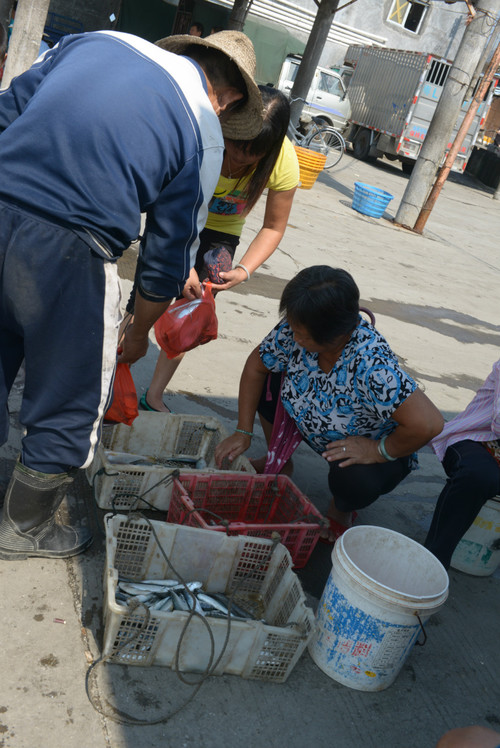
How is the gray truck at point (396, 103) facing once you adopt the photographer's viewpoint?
facing away from the viewer and to the left of the viewer

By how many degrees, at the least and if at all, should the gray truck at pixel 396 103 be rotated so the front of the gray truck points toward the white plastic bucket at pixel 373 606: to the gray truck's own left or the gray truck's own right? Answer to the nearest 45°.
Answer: approximately 135° to the gray truck's own left

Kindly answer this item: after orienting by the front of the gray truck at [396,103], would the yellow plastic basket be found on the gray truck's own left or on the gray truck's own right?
on the gray truck's own left

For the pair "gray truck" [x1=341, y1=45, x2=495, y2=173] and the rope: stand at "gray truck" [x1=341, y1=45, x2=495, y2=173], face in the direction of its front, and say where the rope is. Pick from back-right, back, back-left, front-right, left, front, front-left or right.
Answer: back-left

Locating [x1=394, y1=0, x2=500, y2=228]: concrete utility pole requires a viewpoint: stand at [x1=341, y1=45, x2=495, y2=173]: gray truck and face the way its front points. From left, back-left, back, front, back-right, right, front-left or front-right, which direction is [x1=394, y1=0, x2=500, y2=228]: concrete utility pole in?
back-left

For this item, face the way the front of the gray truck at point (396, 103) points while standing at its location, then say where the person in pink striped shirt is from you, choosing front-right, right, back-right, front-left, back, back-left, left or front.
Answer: back-left

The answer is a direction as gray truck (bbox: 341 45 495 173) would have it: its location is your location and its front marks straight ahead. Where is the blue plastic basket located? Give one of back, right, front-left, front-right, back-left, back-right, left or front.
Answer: back-left

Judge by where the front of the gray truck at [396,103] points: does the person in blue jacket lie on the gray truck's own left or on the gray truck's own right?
on the gray truck's own left
